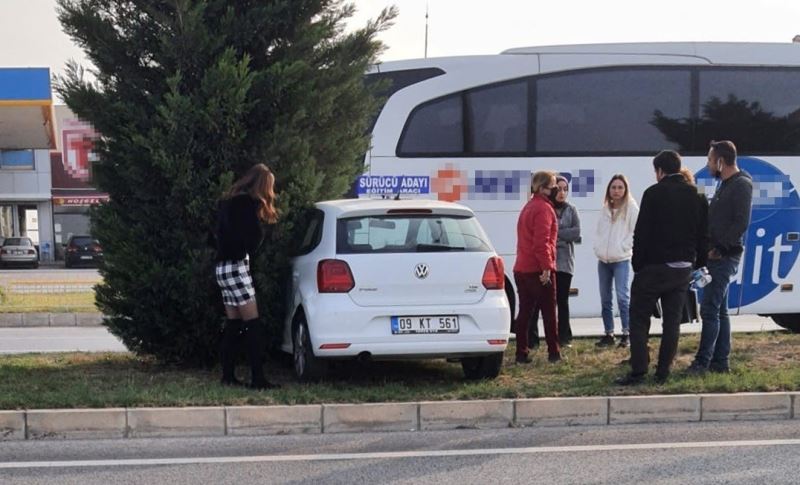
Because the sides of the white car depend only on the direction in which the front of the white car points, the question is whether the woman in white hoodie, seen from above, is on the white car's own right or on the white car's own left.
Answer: on the white car's own right

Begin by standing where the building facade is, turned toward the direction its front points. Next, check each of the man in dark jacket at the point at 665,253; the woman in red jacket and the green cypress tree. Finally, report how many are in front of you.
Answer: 3

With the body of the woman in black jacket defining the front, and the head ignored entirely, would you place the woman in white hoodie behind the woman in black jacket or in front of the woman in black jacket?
in front

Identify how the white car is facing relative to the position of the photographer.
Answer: facing away from the viewer

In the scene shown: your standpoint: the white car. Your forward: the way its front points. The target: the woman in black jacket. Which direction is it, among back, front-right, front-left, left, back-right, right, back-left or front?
left

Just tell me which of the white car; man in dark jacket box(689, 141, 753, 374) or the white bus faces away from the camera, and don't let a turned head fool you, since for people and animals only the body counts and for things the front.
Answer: the white car

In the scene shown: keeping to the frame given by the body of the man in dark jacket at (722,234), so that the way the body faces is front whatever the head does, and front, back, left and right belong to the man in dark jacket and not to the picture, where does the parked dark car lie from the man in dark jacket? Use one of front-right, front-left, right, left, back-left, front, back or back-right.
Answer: front-right

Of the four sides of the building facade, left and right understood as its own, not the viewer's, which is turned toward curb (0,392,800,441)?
front

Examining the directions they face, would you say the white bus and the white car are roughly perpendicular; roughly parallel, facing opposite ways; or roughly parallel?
roughly perpendicular

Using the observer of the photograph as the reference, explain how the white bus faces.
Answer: facing to the right of the viewer

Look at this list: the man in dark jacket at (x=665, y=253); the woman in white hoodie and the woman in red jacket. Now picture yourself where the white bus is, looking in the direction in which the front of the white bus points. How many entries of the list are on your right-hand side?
3
